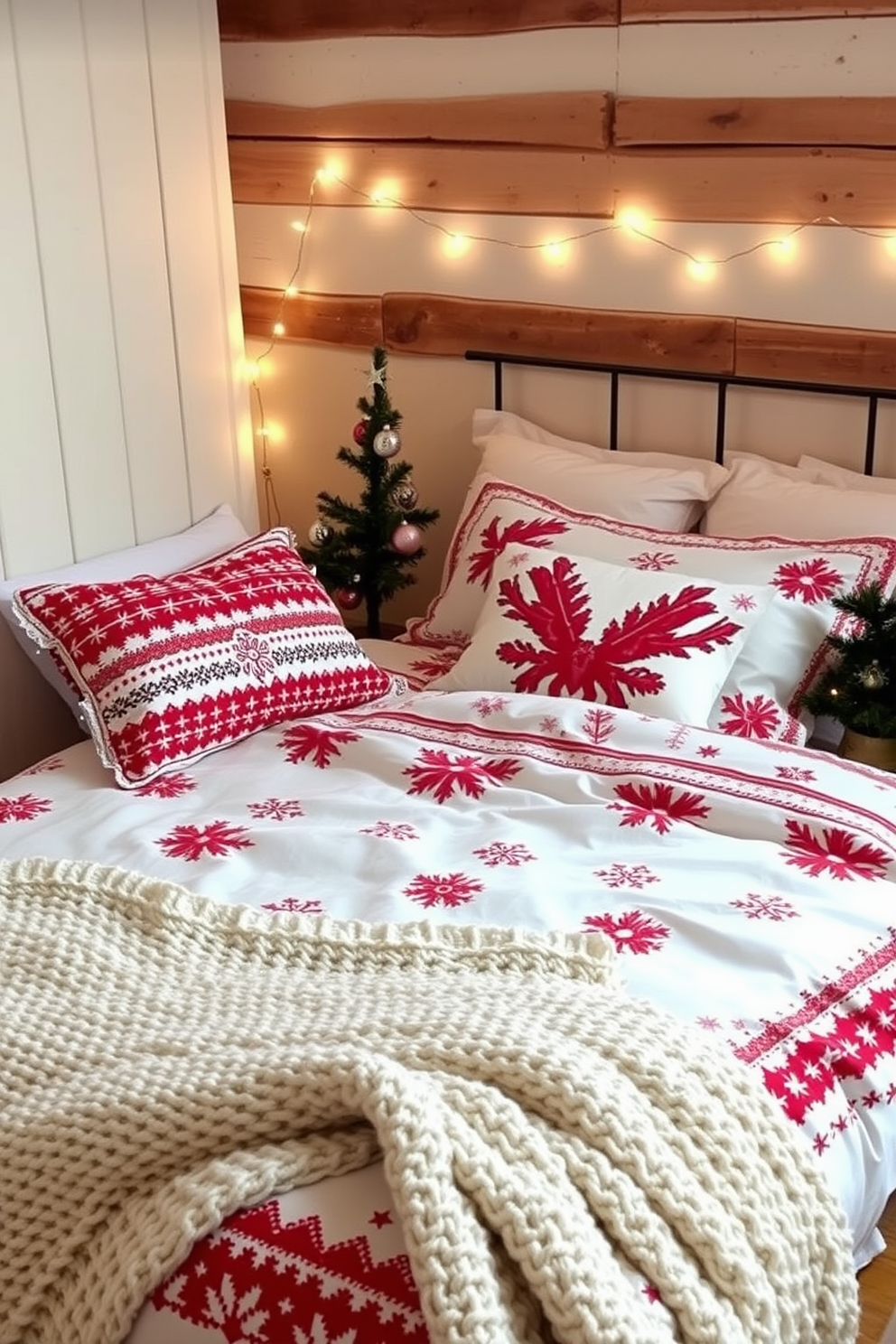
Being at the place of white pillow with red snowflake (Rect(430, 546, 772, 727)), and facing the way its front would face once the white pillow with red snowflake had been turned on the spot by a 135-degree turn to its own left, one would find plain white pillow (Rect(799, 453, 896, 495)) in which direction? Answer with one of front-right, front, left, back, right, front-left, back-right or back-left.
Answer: front-left

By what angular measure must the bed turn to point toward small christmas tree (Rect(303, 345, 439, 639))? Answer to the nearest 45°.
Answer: approximately 135° to its right

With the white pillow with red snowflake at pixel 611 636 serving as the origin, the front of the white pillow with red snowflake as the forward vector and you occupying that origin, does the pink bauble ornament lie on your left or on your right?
on your right

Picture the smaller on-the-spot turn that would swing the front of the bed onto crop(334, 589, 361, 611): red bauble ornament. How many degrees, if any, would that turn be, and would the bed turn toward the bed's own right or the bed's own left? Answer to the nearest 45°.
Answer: approximately 135° to the bed's own right

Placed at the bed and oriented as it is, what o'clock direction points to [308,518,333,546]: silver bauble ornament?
The silver bauble ornament is roughly at 4 o'clock from the bed.

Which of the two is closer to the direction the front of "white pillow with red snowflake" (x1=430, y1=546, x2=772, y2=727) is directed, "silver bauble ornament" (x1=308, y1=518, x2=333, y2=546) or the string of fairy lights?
the silver bauble ornament

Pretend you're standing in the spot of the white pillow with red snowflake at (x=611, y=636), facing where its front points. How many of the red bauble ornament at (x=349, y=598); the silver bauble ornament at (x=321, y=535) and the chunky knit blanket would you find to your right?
2

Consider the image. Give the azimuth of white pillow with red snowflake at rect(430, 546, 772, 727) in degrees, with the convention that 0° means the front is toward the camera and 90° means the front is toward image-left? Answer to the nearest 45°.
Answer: approximately 45°

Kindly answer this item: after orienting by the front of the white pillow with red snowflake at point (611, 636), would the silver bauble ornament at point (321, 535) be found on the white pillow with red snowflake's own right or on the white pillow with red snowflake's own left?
on the white pillow with red snowflake's own right

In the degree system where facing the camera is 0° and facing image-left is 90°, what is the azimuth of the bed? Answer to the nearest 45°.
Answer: approximately 45°
